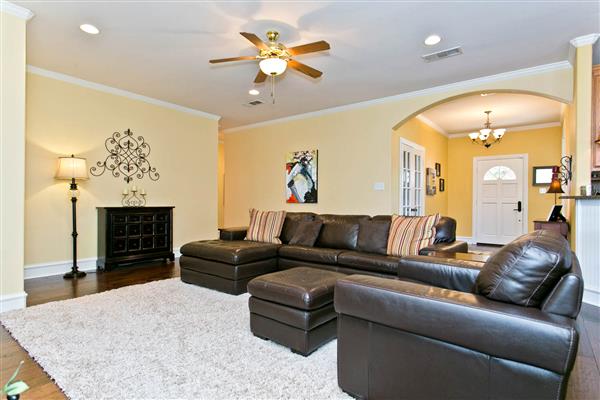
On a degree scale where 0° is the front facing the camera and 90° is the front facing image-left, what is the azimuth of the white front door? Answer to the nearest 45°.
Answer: approximately 0°

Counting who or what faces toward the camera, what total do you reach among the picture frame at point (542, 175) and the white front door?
2

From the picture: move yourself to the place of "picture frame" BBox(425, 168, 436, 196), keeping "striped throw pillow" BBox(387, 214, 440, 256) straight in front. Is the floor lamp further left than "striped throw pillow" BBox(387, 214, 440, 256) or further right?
right

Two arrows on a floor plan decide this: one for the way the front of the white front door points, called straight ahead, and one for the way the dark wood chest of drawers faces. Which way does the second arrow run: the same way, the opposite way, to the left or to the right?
to the left

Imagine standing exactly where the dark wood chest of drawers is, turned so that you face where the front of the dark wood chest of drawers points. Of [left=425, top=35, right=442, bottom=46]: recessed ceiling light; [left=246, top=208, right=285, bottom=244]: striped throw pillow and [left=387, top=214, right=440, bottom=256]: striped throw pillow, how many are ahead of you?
3

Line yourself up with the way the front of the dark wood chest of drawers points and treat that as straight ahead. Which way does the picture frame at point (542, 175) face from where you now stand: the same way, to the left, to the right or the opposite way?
to the right

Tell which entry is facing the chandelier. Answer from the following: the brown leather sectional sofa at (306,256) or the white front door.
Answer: the white front door

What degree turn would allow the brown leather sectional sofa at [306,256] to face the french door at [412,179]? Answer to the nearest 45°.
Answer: approximately 180°

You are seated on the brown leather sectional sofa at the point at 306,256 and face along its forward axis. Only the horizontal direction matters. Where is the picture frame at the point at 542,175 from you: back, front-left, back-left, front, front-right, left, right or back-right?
back
